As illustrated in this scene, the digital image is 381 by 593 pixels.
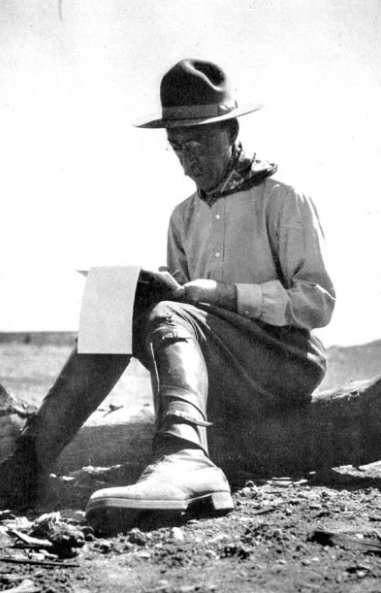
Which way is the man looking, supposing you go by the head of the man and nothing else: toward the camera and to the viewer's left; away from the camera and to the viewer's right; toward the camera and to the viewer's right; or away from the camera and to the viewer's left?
toward the camera and to the viewer's left

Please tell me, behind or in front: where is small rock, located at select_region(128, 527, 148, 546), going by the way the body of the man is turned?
in front

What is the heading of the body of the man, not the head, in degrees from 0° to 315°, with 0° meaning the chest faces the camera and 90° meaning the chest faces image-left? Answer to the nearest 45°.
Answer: approximately 45°
